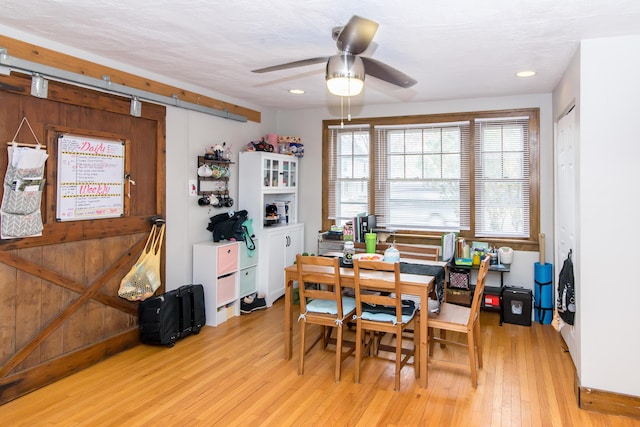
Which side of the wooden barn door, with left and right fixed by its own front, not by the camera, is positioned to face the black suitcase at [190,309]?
left

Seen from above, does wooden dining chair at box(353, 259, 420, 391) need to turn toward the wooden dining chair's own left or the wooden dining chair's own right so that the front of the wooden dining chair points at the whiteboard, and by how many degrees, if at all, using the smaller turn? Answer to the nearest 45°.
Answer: approximately 135° to the wooden dining chair's own left

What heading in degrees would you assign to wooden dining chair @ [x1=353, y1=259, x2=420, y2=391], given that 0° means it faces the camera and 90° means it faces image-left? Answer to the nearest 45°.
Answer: approximately 225°

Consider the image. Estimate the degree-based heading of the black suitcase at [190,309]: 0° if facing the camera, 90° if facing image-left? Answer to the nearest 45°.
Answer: approximately 315°

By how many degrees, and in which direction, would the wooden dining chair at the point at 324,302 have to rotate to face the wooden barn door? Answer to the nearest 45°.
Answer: approximately 135° to its left

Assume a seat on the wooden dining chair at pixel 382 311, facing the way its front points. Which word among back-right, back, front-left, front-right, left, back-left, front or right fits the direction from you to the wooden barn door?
back-left

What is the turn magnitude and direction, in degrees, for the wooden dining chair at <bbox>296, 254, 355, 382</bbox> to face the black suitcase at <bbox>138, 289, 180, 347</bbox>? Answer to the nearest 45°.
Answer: approximately 135° to its left

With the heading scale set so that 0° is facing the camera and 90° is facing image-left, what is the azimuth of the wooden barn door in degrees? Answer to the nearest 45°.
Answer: approximately 315°

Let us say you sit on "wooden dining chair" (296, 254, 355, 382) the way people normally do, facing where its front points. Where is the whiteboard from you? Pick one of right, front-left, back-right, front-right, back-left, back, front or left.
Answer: back-left

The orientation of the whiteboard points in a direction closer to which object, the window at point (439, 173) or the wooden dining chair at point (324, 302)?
the wooden dining chair

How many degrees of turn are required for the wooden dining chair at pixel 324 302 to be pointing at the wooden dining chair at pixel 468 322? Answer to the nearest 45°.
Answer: approximately 45° to its right

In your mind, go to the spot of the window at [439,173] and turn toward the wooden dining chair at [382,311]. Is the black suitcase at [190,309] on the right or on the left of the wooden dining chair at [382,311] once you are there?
right
